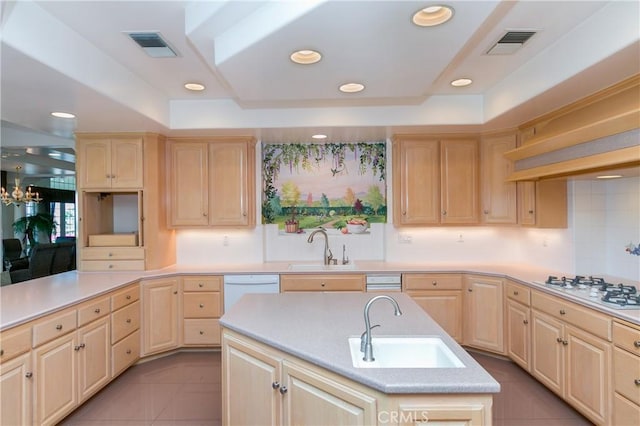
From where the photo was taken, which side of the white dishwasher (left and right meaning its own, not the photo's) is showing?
front

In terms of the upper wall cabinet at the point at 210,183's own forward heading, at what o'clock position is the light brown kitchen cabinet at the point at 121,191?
The light brown kitchen cabinet is roughly at 3 o'clock from the upper wall cabinet.

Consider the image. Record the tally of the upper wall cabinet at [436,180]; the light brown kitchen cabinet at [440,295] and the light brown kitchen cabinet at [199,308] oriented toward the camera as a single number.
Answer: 3

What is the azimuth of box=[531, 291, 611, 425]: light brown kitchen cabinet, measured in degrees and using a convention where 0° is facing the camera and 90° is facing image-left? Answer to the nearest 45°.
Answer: approximately 45°

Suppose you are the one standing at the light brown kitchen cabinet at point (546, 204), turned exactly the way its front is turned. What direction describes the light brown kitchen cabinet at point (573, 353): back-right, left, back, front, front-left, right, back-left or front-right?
front-left

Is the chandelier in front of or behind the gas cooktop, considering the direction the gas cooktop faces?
in front

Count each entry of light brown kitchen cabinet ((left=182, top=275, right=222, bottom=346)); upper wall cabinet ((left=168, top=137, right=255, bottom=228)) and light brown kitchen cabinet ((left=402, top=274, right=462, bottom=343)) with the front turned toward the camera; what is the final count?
3

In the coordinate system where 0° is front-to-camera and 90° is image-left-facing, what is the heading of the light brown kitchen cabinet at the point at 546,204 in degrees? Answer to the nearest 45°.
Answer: approximately 45°

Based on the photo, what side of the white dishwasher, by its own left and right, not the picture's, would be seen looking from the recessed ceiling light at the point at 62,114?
right

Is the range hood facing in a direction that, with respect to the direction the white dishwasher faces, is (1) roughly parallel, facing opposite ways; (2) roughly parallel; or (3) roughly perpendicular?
roughly perpendicular

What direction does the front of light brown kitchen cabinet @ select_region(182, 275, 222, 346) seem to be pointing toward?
toward the camera
